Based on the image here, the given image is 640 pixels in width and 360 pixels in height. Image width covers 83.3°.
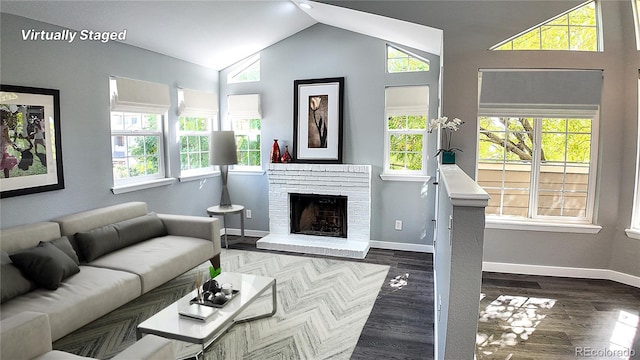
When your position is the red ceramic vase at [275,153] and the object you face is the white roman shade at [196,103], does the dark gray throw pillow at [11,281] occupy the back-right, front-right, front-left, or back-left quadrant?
front-left

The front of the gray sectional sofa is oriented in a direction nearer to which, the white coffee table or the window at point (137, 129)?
the white coffee table

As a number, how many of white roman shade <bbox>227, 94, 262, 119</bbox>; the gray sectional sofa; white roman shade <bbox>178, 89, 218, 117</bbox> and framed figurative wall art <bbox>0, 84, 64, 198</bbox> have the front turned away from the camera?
0

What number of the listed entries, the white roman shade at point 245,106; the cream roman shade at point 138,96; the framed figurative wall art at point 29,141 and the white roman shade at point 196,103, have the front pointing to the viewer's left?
0

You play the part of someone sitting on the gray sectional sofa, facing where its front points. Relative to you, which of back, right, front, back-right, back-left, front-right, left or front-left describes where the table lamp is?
left

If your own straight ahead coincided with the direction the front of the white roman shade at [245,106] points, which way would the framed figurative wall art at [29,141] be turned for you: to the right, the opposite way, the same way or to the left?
to the left

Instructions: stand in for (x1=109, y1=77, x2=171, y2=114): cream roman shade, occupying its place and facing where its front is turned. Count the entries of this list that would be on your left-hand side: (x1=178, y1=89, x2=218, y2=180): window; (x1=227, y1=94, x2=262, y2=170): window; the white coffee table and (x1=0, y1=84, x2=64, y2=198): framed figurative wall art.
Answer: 2

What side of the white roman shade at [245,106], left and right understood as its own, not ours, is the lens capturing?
front

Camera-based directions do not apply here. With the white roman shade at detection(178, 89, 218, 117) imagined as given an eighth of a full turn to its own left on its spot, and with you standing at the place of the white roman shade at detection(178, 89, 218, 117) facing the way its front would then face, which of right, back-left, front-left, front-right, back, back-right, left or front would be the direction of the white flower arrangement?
front-right

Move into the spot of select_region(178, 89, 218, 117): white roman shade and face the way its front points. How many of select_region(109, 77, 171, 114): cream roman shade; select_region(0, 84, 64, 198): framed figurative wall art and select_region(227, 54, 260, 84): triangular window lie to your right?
2

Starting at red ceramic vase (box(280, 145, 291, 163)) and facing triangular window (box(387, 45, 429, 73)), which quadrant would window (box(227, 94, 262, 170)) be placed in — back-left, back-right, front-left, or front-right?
back-left

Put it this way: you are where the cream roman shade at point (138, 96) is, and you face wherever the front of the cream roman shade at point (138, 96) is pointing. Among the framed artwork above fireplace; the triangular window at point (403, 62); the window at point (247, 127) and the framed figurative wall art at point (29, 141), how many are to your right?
1

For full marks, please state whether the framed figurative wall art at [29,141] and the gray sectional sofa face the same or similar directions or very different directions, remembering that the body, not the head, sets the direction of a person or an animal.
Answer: same or similar directions

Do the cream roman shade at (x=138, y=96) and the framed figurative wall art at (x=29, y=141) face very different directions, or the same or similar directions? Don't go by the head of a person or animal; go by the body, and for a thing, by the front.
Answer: same or similar directions

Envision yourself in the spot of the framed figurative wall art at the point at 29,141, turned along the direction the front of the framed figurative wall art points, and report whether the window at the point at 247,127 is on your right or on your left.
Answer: on your left

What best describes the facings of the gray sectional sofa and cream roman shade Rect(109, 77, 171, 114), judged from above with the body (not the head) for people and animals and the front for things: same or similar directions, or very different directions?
same or similar directions

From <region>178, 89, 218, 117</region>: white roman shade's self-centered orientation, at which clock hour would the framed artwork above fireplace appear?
The framed artwork above fireplace is roughly at 11 o'clock from the white roman shade.

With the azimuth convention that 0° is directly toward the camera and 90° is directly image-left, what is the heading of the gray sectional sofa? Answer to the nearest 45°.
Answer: approximately 315°

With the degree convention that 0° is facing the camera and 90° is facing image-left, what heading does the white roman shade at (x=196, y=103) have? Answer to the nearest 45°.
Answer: approximately 315°
